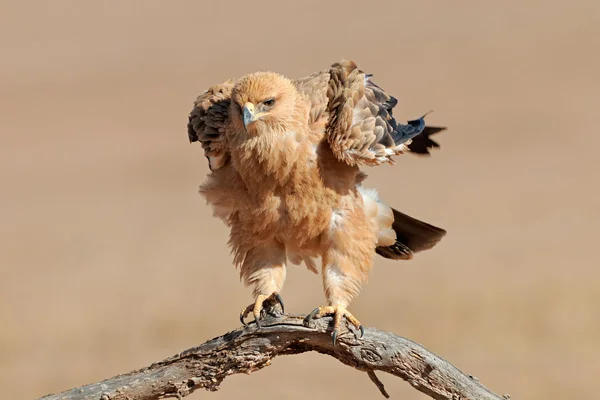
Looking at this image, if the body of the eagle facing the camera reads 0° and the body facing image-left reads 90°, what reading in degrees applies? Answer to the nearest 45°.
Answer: approximately 45°
